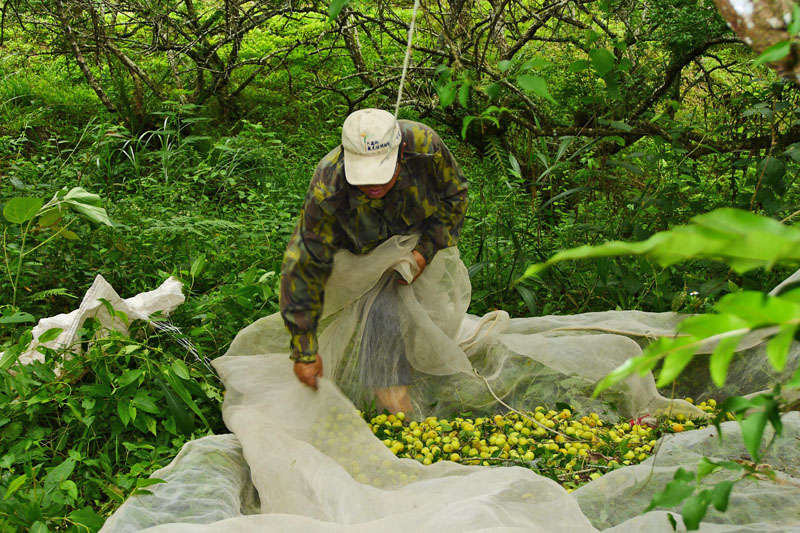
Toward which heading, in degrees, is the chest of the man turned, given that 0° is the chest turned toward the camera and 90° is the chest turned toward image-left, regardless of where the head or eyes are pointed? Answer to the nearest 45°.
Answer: approximately 0°

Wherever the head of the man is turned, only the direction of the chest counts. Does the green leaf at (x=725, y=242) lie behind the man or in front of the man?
in front
